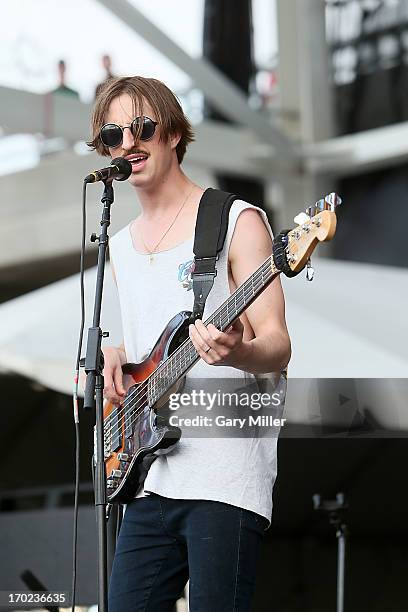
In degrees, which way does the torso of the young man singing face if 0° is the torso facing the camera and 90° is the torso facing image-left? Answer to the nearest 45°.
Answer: approximately 45°

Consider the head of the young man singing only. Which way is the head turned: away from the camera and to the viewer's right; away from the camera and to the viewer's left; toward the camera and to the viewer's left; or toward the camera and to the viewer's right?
toward the camera and to the viewer's left
